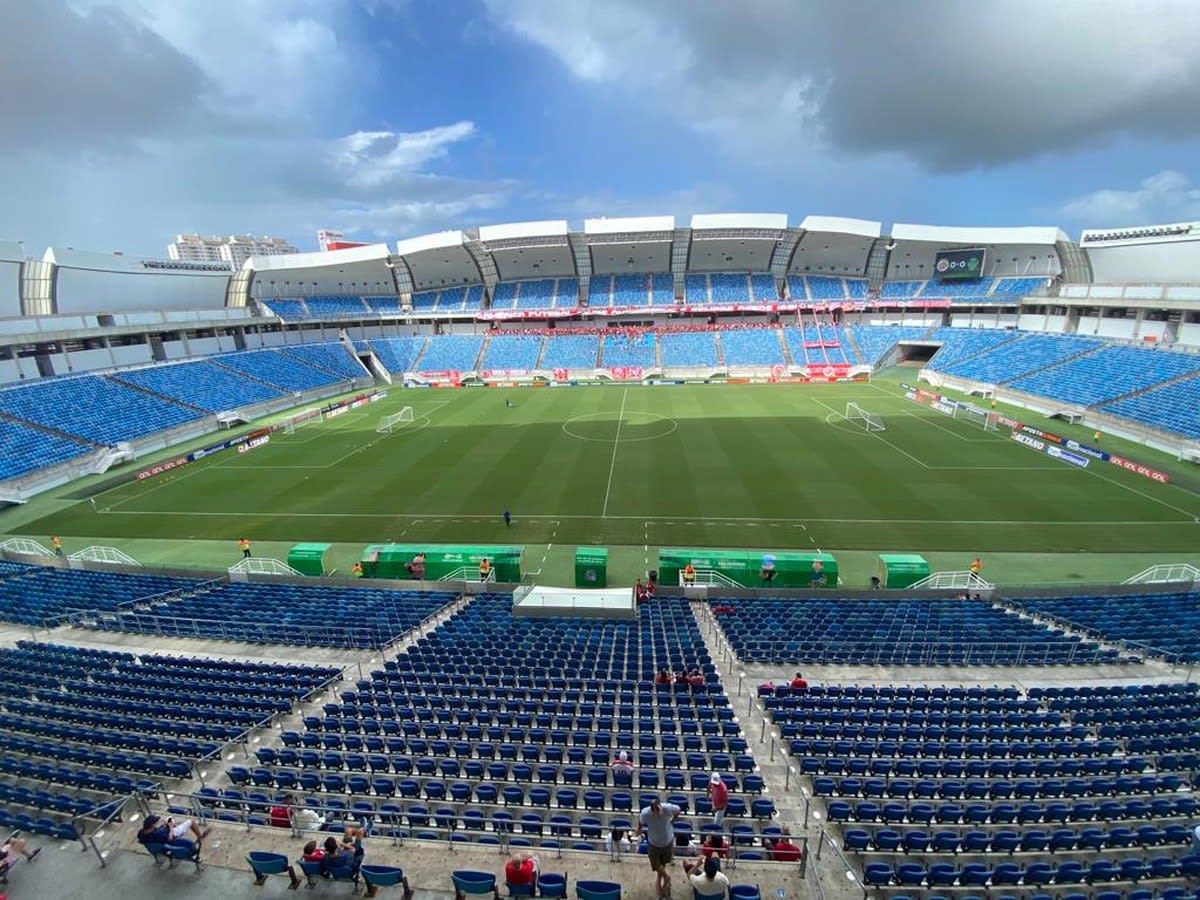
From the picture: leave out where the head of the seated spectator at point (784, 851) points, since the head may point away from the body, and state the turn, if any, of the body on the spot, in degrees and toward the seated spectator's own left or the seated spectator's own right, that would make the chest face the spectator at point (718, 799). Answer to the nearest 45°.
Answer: approximately 45° to the seated spectator's own left

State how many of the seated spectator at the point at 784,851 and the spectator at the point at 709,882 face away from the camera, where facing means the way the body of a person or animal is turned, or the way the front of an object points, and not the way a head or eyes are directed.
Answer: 2

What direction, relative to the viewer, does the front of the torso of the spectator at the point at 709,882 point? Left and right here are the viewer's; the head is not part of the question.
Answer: facing away from the viewer

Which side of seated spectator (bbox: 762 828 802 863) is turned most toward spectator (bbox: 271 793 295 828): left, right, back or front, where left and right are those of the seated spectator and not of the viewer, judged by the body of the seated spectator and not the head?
left

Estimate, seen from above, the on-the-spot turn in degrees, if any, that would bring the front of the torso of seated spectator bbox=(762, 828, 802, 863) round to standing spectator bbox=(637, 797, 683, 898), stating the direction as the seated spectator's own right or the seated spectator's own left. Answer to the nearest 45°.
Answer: approximately 135° to the seated spectator's own left

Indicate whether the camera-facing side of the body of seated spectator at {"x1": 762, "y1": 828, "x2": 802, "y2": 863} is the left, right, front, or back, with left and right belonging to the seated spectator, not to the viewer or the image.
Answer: back

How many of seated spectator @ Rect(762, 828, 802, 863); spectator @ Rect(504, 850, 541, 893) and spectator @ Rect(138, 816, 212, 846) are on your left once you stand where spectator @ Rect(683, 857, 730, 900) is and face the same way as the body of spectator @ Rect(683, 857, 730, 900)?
2

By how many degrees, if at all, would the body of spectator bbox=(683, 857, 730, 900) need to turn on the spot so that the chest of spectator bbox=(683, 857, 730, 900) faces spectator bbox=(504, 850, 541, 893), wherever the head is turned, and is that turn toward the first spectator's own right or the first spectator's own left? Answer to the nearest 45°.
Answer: approximately 90° to the first spectator's own left

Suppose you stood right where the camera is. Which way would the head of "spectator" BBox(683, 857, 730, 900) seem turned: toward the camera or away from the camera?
away from the camera

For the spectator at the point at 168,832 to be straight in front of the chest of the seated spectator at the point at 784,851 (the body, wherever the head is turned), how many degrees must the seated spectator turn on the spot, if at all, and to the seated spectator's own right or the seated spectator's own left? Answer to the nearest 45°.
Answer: approximately 90° to the seated spectator's own left

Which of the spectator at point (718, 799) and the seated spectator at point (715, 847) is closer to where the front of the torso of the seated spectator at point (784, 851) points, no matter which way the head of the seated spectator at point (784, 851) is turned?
the spectator
